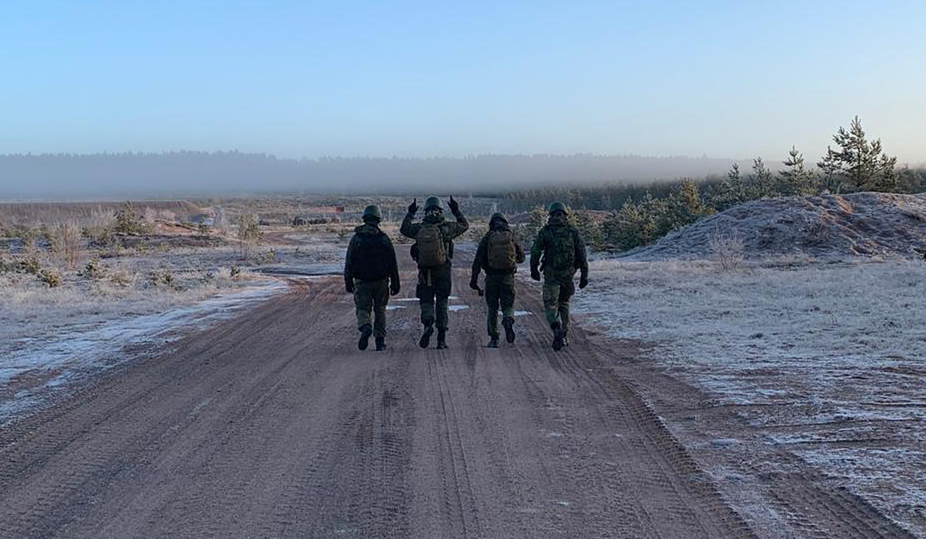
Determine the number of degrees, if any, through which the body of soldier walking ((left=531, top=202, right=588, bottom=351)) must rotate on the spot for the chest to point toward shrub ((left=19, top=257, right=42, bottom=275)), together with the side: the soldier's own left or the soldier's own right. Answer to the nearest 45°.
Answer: approximately 45° to the soldier's own left

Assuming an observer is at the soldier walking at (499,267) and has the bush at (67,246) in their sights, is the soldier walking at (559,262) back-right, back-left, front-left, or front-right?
back-right

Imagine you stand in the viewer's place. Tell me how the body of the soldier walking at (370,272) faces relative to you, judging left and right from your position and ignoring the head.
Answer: facing away from the viewer

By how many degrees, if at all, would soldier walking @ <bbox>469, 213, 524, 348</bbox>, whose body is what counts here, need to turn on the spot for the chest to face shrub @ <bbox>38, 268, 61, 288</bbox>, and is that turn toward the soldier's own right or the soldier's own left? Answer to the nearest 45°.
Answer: approximately 45° to the soldier's own left

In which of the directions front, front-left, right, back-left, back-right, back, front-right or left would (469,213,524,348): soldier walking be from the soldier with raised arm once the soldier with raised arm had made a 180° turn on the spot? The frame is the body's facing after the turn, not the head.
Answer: left

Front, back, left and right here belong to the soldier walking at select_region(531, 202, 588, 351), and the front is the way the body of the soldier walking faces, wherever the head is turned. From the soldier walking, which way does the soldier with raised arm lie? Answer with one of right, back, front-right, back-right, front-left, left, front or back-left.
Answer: left

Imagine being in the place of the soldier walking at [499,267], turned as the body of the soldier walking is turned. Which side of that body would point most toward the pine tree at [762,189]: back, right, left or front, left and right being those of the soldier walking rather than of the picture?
front

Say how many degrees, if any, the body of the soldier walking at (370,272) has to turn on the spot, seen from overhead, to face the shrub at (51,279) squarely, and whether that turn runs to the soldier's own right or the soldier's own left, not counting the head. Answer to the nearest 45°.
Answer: approximately 45° to the soldier's own left

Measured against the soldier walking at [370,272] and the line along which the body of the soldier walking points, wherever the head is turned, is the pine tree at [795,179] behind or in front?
in front

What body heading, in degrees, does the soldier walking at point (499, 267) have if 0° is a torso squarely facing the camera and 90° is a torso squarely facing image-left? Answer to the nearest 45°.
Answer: approximately 180°

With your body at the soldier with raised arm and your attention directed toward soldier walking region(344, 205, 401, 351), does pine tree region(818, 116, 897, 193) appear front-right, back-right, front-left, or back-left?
back-right

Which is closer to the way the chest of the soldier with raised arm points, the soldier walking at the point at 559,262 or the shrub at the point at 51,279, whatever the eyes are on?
the shrub

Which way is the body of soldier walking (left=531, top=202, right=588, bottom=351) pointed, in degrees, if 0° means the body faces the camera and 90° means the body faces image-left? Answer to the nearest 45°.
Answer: approximately 180°

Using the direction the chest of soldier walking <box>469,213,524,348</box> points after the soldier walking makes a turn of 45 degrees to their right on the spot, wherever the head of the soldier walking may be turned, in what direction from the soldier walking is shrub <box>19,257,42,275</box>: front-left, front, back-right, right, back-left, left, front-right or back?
left

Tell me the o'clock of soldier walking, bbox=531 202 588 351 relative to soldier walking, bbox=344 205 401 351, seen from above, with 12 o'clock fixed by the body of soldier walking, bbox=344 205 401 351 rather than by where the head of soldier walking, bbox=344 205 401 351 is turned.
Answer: soldier walking, bbox=531 202 588 351 is roughly at 3 o'clock from soldier walking, bbox=344 205 401 351.

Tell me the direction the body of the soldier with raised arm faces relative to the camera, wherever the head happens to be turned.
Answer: away from the camera
